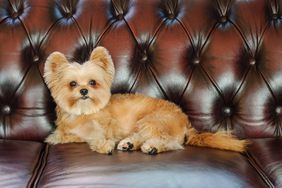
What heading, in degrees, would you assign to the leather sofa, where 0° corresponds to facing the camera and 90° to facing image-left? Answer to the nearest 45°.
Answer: approximately 0°

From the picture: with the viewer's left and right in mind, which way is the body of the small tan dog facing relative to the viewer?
facing to the left of the viewer
